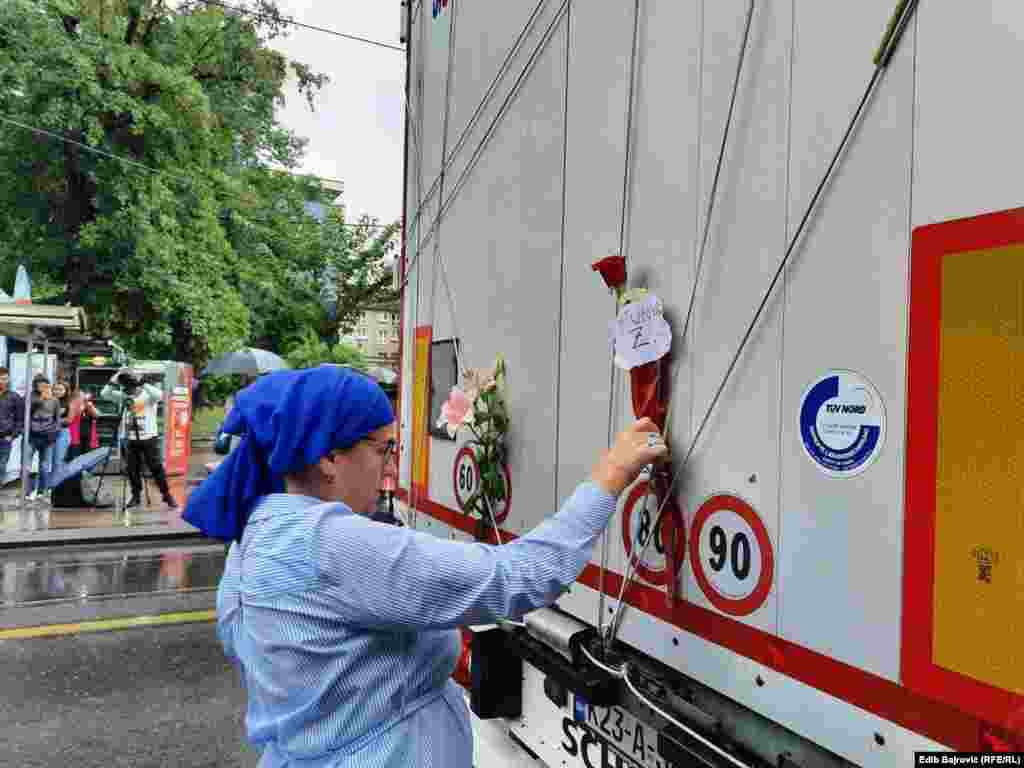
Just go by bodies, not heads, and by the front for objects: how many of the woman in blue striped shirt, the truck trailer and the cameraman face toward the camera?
1

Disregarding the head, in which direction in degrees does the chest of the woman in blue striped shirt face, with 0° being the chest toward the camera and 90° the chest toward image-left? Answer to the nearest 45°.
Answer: approximately 225°

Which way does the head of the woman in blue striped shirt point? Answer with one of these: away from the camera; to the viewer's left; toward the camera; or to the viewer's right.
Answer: to the viewer's right

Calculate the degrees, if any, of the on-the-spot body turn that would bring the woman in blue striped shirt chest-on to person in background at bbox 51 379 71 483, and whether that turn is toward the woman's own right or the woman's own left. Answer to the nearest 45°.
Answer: approximately 90° to the woman's own left

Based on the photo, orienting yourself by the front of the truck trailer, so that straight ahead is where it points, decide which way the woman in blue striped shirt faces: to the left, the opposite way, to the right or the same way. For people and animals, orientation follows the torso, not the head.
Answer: the same way

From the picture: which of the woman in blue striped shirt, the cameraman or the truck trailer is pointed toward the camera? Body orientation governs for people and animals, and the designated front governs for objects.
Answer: the cameraman

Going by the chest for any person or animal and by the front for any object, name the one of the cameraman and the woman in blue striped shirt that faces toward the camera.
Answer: the cameraman

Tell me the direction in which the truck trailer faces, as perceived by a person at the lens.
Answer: facing away from the viewer and to the right of the viewer

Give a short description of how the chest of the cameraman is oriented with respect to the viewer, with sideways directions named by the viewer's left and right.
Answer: facing the viewer

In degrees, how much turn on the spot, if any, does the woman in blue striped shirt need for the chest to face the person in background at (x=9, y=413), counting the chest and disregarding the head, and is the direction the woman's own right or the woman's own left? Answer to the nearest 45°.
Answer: approximately 90° to the woman's own left

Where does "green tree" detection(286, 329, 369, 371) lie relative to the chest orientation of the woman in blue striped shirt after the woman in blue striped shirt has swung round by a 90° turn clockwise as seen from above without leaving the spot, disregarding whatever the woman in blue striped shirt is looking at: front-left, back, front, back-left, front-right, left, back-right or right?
back-left

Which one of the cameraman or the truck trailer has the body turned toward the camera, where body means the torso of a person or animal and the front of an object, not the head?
the cameraman

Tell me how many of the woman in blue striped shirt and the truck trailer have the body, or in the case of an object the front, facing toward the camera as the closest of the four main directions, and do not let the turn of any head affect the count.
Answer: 0

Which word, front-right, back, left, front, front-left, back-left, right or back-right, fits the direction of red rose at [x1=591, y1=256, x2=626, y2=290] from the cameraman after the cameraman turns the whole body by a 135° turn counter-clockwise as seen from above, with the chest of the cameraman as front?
back-right

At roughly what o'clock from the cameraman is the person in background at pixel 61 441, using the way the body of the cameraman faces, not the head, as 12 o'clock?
The person in background is roughly at 5 o'clock from the cameraman.

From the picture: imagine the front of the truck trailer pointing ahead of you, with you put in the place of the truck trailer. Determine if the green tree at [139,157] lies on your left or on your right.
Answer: on your left

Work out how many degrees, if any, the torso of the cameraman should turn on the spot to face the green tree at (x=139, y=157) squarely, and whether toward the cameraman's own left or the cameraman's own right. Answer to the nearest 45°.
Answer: approximately 180°
